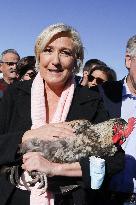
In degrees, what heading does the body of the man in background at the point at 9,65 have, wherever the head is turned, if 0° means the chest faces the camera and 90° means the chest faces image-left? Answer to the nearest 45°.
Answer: approximately 315°
